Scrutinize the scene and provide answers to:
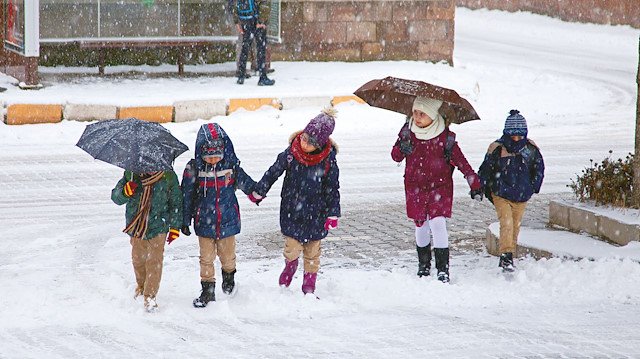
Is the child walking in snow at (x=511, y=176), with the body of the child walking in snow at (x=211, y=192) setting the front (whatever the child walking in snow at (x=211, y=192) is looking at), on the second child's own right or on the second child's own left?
on the second child's own left

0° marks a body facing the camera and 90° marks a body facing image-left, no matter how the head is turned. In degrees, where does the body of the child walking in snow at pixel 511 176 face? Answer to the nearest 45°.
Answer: approximately 0°

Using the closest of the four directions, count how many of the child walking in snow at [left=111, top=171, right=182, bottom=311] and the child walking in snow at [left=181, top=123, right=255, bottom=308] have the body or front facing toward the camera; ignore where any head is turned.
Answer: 2
